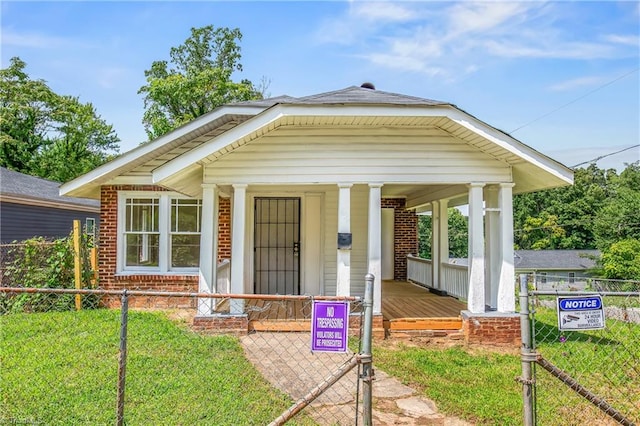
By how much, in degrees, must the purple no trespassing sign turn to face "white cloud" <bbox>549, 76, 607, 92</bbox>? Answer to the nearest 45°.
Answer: approximately 135° to its left

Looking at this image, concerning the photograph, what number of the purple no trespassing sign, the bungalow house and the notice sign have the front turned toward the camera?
3

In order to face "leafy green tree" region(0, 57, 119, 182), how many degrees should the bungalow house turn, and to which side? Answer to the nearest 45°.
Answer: approximately 135° to its right

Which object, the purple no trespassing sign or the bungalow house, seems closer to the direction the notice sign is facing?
the purple no trespassing sign

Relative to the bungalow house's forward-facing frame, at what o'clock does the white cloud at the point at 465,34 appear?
The white cloud is roughly at 7 o'clock from the bungalow house.

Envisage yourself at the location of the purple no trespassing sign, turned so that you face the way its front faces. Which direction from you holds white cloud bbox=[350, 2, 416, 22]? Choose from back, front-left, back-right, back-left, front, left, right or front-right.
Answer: back

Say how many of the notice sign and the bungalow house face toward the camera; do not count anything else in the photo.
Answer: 2

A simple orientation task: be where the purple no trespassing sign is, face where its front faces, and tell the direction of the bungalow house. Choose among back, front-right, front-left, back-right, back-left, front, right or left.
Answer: back

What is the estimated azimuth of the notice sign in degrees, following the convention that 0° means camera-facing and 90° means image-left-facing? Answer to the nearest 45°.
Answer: approximately 0°

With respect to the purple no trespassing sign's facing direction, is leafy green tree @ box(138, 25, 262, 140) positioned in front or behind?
behind
